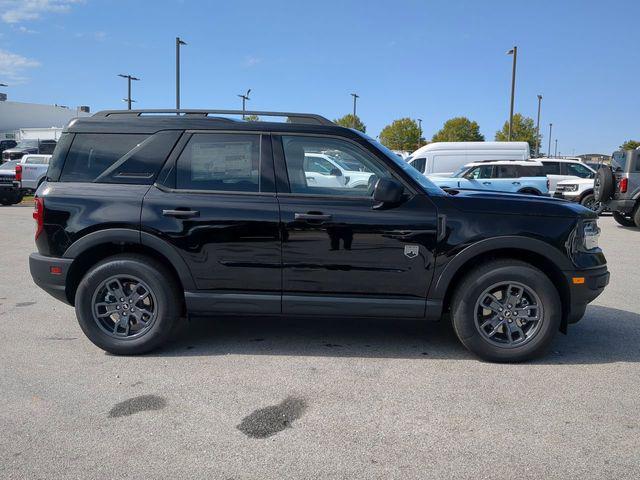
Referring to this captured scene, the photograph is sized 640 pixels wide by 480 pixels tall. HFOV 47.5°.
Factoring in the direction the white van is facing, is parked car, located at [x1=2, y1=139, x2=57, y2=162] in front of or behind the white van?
in front

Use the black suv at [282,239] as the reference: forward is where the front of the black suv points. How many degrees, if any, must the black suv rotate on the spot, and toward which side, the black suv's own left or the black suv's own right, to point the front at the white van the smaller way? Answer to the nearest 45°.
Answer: approximately 90° to the black suv's own left

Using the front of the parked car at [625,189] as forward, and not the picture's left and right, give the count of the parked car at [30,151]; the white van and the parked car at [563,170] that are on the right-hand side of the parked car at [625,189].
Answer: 0

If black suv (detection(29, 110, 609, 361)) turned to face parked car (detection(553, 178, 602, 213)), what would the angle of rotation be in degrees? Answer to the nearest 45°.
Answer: approximately 45° to its left

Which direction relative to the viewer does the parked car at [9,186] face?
toward the camera

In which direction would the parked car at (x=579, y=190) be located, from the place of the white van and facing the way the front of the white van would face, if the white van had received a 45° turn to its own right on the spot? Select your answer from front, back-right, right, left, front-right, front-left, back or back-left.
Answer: back

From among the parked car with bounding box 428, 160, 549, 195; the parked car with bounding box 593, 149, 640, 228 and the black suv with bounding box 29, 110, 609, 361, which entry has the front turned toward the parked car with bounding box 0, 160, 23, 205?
the parked car with bounding box 428, 160, 549, 195

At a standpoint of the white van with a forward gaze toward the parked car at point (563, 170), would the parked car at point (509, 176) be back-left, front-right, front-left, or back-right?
front-right

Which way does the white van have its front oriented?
to the viewer's left

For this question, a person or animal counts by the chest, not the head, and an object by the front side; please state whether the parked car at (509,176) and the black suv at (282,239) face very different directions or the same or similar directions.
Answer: very different directions

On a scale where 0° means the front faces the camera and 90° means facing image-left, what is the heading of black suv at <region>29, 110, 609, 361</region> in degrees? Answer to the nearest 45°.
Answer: approximately 270°

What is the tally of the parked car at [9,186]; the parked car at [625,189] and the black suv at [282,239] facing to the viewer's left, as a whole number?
0

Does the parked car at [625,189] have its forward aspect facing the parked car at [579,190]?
no

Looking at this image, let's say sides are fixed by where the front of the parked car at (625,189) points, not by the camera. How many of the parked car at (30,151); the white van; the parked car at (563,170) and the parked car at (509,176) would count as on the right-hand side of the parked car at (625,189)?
0

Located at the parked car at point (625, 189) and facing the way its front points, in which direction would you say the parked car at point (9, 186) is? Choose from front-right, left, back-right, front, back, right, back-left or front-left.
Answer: back-left

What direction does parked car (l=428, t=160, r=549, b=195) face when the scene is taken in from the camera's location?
facing to the left of the viewer

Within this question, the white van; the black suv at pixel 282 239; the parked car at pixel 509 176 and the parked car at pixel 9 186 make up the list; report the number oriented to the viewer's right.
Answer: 1

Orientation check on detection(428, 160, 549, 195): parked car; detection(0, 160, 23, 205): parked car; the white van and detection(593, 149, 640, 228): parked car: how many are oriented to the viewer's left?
2

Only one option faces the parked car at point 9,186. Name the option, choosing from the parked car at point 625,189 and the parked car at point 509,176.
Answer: the parked car at point 509,176
